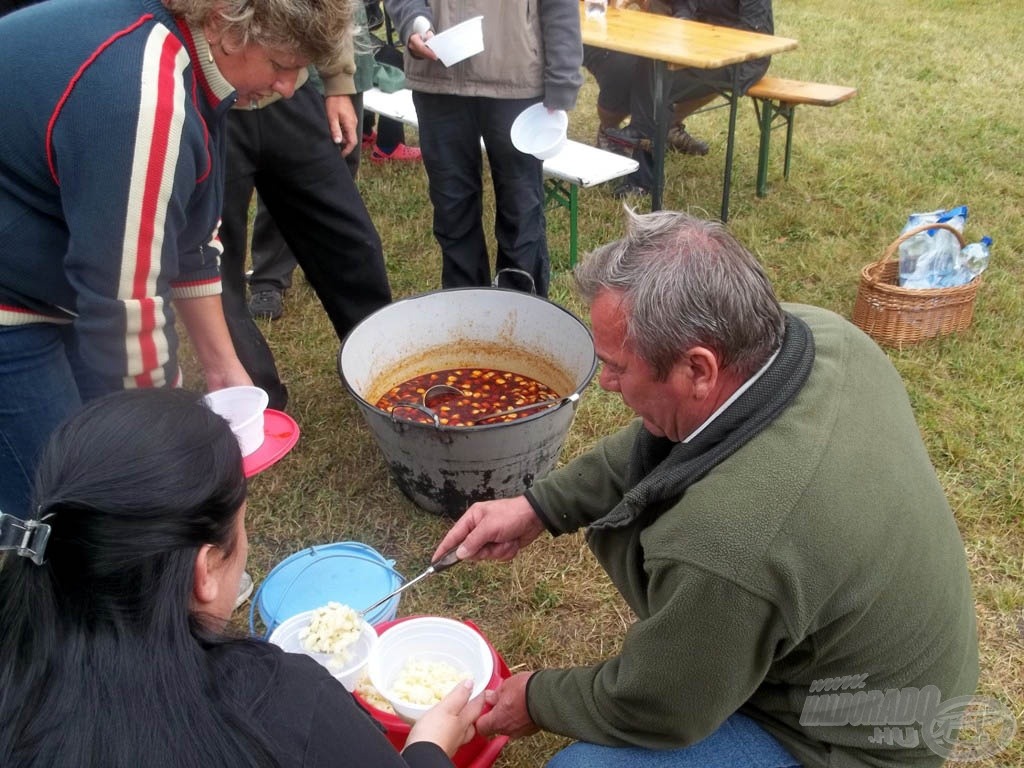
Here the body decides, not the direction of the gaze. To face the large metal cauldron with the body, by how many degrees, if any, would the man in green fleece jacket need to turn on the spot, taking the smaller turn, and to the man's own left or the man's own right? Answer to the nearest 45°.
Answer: approximately 45° to the man's own right

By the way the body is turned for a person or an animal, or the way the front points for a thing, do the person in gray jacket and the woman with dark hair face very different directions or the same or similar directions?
very different directions

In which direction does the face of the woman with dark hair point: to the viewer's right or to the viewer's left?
to the viewer's right

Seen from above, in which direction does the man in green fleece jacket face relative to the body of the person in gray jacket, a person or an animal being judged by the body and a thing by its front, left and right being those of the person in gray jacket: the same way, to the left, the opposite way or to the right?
to the right

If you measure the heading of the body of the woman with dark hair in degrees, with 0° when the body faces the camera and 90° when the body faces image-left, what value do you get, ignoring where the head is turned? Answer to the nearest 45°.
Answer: approximately 225°

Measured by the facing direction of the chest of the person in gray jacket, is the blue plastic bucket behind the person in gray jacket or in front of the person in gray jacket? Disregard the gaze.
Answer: in front

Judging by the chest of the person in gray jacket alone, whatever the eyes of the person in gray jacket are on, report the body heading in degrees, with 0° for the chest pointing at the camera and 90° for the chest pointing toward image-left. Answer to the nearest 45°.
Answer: approximately 0°

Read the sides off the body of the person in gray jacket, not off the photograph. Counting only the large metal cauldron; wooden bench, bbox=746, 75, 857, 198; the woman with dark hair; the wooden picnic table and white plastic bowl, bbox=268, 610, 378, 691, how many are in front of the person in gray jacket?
3

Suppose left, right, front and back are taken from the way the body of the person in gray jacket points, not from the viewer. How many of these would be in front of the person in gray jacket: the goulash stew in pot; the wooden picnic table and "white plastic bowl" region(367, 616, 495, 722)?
2

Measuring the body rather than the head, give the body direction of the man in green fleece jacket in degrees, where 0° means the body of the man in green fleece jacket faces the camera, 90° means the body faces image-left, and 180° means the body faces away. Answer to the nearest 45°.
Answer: approximately 90°

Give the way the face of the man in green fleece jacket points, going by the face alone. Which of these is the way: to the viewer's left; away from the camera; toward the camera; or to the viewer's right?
to the viewer's left
